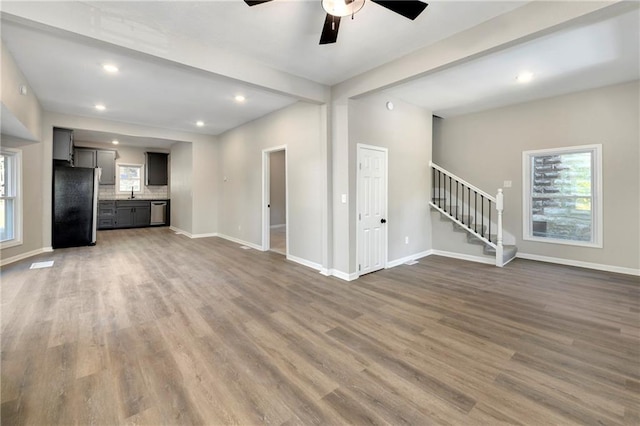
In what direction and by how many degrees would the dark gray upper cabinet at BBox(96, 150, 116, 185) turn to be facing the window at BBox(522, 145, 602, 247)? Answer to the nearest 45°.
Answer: approximately 45° to its left

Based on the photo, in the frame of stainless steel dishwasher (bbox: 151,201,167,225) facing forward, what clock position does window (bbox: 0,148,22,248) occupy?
The window is roughly at 1 o'clock from the stainless steel dishwasher.

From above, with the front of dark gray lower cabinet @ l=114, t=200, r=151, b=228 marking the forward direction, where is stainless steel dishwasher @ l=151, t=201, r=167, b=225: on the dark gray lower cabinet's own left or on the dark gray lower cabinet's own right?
on the dark gray lower cabinet's own left

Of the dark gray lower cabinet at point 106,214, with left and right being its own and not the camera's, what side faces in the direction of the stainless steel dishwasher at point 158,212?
left

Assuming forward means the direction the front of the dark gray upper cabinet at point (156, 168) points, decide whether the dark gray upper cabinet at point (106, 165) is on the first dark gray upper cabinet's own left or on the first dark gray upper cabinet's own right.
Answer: on the first dark gray upper cabinet's own right

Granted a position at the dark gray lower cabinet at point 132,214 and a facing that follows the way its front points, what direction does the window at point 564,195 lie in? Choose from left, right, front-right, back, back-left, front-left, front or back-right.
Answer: front-left

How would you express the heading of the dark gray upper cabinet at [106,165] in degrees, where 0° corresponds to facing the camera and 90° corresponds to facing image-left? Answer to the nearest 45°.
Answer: approximately 0°

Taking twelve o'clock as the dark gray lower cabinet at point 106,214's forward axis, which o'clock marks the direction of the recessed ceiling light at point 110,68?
The recessed ceiling light is roughly at 12 o'clock from the dark gray lower cabinet.
